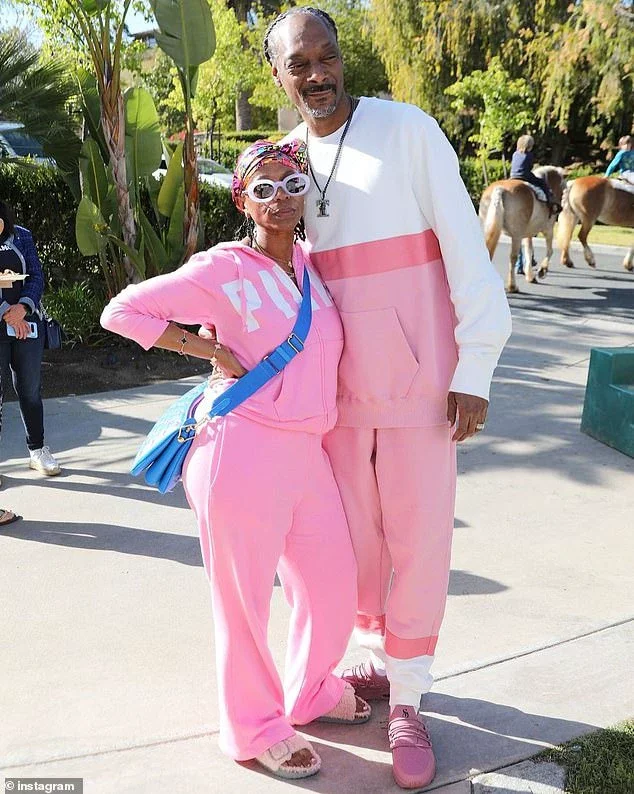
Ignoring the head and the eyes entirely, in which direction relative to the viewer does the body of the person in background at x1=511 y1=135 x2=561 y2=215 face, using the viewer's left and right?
facing away from the viewer and to the right of the viewer

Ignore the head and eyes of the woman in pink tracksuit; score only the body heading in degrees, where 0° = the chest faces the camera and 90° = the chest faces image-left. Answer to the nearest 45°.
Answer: approximately 315°

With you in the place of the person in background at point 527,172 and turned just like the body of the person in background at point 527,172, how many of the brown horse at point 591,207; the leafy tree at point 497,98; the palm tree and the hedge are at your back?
2

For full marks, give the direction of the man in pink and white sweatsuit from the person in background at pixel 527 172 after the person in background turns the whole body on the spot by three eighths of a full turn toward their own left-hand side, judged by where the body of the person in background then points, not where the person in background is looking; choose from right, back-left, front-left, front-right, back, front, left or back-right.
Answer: left

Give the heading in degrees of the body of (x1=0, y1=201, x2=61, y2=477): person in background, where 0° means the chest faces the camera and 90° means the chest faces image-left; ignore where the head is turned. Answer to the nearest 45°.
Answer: approximately 0°

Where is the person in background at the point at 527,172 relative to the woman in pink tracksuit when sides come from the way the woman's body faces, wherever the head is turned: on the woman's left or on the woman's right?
on the woman's left

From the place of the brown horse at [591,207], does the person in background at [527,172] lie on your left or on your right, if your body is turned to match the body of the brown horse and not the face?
on your right
